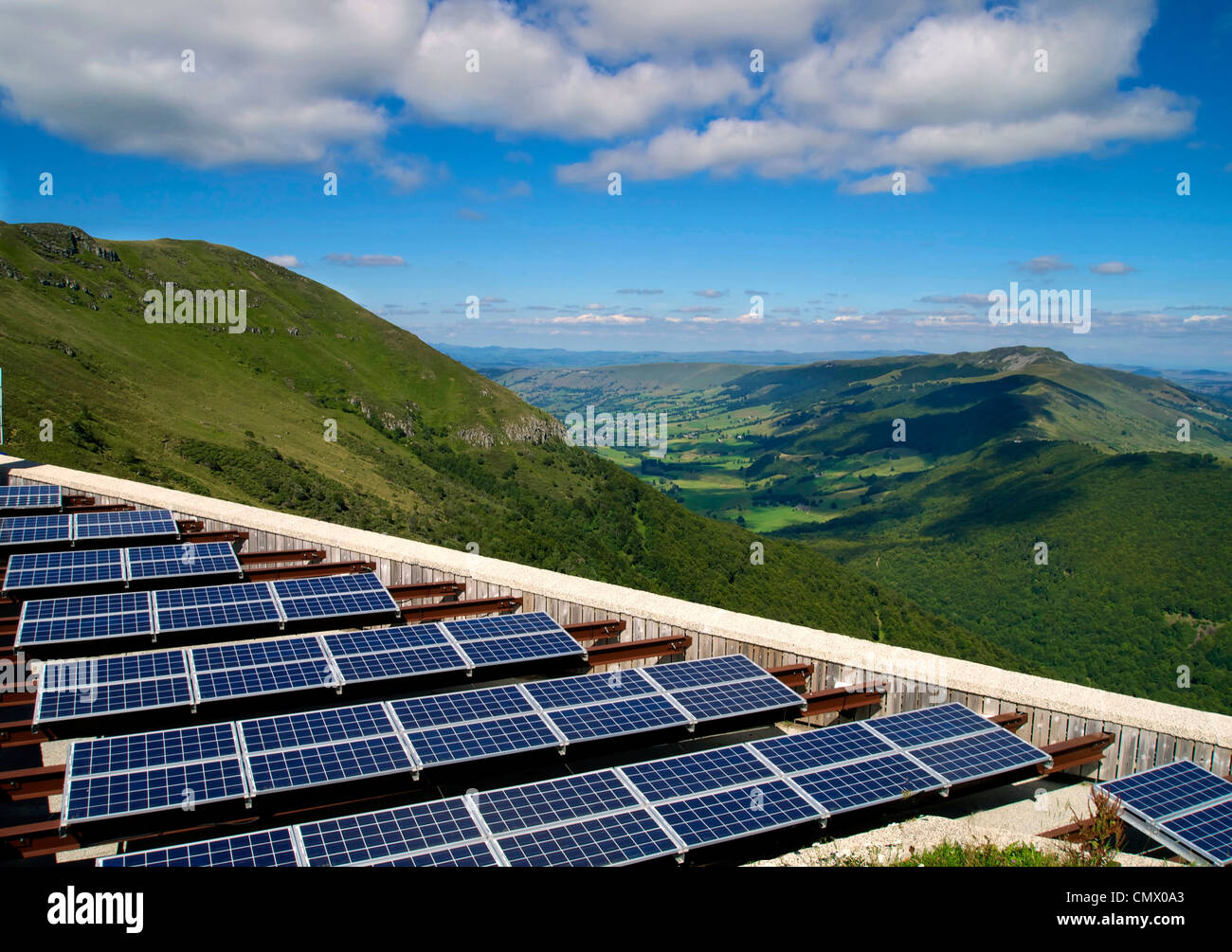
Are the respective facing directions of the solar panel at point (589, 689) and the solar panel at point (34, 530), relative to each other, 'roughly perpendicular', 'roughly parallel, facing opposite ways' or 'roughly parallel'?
roughly parallel

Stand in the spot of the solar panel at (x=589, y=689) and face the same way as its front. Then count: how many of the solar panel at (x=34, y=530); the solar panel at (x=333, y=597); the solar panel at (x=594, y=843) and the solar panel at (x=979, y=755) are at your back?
2

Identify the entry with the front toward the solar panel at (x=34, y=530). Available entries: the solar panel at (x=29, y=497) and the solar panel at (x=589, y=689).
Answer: the solar panel at (x=29, y=497)

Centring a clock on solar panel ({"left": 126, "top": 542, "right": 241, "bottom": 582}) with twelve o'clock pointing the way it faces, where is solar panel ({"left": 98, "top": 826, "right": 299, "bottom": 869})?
solar panel ({"left": 98, "top": 826, "right": 299, "bottom": 869}) is roughly at 12 o'clock from solar panel ({"left": 126, "top": 542, "right": 241, "bottom": 582}).

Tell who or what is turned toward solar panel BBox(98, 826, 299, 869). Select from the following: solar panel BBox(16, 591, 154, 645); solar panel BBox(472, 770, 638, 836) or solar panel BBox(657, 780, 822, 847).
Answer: solar panel BBox(16, 591, 154, 645)

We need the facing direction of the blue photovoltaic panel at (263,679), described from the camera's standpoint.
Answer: facing the viewer

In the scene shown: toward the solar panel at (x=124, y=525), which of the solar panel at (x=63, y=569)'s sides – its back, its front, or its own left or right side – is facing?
back

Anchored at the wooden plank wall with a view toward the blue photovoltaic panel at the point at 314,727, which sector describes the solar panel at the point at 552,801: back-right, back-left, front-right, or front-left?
front-left

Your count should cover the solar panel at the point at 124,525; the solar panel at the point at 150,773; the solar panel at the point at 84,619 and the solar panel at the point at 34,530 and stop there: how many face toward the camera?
4

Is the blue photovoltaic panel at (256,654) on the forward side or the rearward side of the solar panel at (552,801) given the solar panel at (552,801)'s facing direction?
on the rearward side

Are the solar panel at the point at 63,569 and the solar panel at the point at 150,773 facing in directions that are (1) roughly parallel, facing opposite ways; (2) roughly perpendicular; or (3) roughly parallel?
roughly parallel

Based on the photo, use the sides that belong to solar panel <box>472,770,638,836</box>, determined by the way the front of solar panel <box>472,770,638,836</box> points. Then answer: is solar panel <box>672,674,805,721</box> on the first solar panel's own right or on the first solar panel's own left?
on the first solar panel's own left

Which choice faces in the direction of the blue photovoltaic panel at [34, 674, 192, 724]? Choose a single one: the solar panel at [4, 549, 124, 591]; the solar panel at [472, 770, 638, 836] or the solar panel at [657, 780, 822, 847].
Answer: the solar panel at [4, 549, 124, 591]
